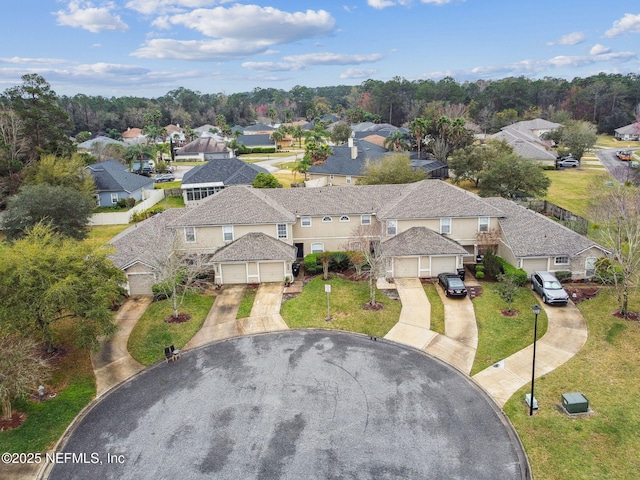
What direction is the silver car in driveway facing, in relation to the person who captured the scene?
facing the viewer and to the right of the viewer

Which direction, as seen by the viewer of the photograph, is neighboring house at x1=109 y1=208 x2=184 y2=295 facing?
facing the viewer

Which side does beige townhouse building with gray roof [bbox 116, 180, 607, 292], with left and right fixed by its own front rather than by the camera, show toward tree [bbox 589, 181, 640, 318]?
left

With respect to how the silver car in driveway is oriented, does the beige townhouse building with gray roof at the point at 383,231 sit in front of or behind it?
behind

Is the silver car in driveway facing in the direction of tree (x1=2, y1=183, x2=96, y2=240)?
no

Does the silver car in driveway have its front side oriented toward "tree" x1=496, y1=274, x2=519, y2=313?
no

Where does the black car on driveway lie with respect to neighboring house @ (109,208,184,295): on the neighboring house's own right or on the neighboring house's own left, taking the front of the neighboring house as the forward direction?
on the neighboring house's own left

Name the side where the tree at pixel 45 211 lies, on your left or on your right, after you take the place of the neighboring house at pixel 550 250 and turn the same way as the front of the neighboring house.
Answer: on your right

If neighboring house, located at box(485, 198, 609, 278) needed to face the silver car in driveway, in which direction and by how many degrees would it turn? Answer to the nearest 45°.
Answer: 0° — it already faces it

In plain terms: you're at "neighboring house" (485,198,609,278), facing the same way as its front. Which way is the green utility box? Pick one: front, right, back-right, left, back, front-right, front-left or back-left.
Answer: front

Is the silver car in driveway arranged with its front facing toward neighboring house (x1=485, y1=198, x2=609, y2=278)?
no

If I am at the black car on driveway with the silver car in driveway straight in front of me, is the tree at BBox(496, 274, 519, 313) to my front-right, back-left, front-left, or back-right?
front-right

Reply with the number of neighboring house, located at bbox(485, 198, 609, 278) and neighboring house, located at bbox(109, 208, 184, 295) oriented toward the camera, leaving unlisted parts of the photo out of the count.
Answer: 2

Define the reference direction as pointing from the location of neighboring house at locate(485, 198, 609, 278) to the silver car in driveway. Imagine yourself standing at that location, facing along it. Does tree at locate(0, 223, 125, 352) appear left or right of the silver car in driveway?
right

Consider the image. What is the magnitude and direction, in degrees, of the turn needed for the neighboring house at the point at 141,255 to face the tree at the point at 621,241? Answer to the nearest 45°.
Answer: approximately 45° to its left
